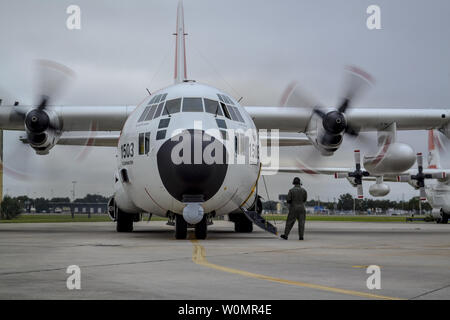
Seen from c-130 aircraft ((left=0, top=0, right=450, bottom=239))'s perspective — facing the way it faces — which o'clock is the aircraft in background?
The aircraft in background is roughly at 7 o'clock from the c-130 aircraft.

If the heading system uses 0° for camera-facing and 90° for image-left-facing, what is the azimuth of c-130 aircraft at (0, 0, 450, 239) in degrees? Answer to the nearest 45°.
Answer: approximately 0°
